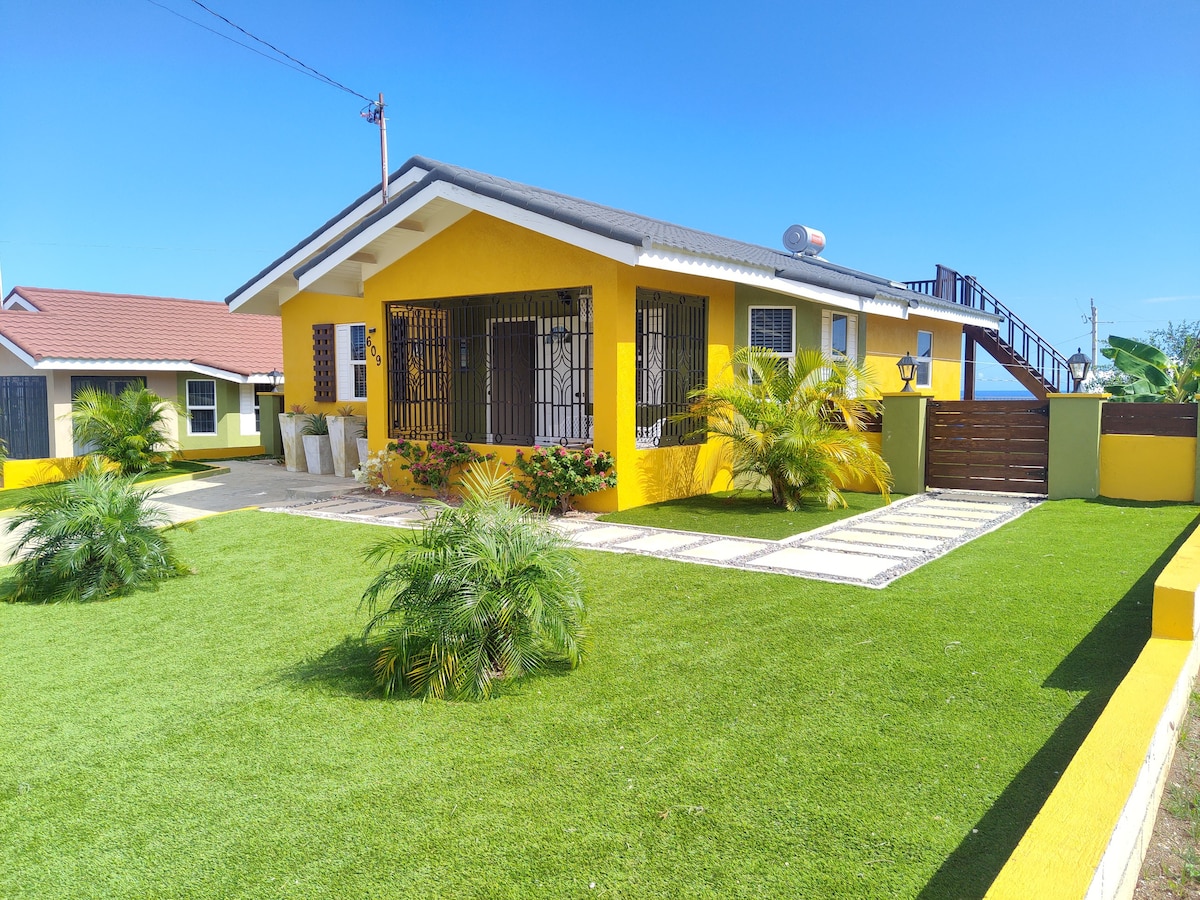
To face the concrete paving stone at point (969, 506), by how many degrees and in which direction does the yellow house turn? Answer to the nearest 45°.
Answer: approximately 135° to its left

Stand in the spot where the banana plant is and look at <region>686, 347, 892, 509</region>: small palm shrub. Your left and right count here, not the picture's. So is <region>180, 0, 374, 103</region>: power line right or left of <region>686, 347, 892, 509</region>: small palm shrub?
right

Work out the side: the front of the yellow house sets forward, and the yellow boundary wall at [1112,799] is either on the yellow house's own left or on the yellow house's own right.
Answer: on the yellow house's own left

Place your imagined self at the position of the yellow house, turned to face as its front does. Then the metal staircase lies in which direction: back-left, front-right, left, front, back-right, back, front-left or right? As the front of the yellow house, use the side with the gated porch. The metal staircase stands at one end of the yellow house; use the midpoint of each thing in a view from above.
back

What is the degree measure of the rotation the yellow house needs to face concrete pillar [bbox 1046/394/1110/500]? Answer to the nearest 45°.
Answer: approximately 135° to its left

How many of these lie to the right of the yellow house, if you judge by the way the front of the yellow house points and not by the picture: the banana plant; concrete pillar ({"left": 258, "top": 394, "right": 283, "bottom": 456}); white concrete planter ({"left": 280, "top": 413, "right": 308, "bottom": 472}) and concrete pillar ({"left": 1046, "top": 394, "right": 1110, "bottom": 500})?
2

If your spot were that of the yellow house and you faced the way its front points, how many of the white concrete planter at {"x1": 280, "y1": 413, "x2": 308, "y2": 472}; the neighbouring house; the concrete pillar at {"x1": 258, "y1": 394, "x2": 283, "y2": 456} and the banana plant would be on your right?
3

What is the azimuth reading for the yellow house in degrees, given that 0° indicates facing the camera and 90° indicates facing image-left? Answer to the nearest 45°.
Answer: approximately 45°

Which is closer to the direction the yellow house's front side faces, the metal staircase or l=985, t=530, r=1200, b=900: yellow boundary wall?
the yellow boundary wall

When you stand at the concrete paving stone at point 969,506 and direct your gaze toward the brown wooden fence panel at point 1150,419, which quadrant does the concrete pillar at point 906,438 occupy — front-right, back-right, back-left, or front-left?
back-left

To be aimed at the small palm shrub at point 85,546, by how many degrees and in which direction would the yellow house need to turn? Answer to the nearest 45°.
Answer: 0° — it already faces it

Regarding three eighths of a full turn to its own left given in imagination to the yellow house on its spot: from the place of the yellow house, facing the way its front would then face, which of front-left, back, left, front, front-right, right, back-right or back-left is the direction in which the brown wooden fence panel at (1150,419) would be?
front
